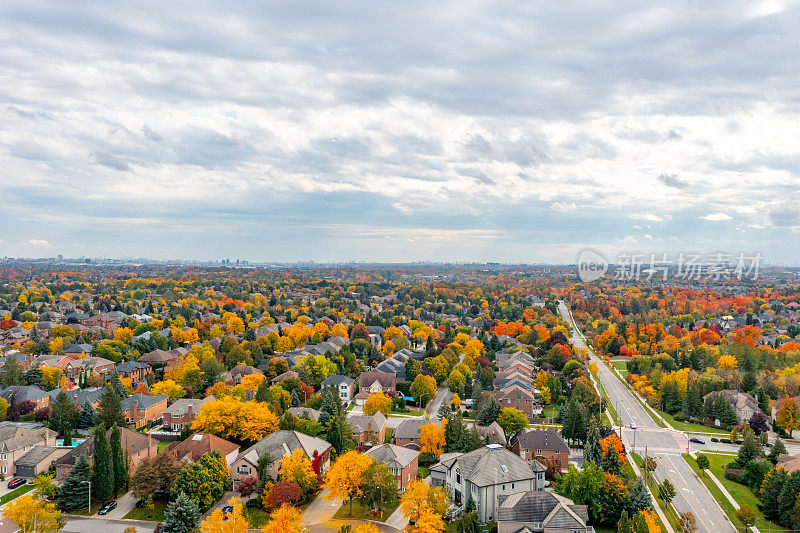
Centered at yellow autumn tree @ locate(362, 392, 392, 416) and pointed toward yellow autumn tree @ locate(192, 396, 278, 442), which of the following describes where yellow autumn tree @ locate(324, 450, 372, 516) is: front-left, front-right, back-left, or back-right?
front-left

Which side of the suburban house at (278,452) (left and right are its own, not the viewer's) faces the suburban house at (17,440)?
right

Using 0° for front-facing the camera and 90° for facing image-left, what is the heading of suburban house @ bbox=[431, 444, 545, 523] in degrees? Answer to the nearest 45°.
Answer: approximately 45°

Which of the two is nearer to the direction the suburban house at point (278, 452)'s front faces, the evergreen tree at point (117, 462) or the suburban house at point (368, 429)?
the evergreen tree

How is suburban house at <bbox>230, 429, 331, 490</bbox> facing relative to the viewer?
toward the camera

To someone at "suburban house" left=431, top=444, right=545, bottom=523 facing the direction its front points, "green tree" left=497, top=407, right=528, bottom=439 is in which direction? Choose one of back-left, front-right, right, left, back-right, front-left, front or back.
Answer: back-right

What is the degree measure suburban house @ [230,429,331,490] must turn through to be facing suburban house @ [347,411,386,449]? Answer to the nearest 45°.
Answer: approximately 135° to its left

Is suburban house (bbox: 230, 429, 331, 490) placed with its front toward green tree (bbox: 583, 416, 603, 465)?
no

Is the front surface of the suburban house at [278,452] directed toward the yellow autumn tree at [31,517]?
no

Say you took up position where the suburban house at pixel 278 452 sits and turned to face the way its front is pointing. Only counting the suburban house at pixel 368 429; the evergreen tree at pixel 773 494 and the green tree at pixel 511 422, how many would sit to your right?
0

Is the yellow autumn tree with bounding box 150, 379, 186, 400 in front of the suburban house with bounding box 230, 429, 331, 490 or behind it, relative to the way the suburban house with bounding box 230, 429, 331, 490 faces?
behind

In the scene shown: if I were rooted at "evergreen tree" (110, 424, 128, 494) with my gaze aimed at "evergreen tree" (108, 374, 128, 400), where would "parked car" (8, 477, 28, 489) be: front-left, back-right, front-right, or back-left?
front-left

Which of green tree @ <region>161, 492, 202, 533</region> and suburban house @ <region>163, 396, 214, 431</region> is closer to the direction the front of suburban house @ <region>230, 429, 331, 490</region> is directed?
the green tree

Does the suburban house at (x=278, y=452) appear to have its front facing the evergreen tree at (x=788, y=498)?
no

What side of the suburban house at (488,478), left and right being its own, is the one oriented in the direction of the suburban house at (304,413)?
right

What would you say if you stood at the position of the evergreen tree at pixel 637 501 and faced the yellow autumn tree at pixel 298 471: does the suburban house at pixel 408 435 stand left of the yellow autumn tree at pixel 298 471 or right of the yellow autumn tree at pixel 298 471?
right

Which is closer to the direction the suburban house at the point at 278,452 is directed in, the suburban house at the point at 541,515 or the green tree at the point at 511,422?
the suburban house

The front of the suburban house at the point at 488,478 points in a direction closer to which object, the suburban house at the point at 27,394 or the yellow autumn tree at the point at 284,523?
the yellow autumn tree

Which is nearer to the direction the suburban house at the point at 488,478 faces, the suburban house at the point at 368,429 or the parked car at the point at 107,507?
the parked car

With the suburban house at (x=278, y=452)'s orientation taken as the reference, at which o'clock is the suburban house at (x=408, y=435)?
the suburban house at (x=408, y=435) is roughly at 8 o'clock from the suburban house at (x=278, y=452).

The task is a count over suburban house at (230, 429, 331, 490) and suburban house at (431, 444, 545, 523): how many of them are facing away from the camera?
0
